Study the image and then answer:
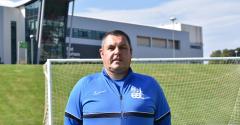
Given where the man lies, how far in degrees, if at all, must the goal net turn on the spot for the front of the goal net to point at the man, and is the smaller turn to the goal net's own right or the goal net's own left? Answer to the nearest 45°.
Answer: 0° — it already faces them

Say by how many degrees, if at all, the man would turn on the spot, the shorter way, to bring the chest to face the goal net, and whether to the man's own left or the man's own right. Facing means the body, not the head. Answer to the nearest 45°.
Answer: approximately 180°

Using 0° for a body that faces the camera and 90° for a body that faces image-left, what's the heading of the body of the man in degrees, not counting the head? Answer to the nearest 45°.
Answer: approximately 0°

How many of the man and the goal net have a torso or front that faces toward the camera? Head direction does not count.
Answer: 2
